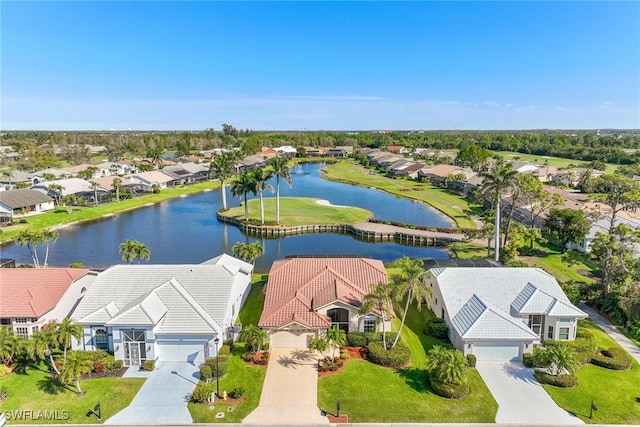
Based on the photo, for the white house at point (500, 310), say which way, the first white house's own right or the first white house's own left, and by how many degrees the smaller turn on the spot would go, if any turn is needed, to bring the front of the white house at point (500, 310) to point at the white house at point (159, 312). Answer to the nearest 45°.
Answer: approximately 45° to the first white house's own right

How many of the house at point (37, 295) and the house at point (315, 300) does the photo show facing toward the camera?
2

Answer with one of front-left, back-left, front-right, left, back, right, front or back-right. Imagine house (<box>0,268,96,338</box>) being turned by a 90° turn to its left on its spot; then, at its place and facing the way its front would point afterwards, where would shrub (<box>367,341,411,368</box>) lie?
front-right

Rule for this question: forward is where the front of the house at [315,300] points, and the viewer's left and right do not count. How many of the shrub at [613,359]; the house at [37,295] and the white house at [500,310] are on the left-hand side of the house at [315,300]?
2

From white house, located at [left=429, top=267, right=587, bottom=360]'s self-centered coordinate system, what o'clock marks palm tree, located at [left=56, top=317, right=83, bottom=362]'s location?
The palm tree is roughly at 2 o'clock from the white house.

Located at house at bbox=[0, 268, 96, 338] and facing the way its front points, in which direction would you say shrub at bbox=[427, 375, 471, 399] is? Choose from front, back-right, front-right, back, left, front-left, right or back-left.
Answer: front-left

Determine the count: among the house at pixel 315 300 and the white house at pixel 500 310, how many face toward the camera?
2

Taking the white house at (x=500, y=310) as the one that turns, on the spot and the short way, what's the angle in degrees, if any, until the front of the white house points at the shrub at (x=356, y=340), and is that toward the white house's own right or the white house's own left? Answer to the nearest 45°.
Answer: approximately 45° to the white house's own right

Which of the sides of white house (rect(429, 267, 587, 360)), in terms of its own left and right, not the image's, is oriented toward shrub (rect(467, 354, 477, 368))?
front

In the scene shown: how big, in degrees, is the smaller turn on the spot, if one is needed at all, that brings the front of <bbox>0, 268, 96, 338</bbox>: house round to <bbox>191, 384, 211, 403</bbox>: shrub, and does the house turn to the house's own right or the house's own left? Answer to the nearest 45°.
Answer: approximately 45° to the house's own left

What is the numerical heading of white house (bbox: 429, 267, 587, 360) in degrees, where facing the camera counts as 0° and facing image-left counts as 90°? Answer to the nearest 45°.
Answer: approximately 0°
